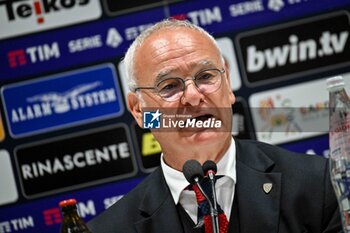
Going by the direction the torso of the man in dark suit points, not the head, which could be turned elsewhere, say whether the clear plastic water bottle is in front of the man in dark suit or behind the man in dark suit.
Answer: in front

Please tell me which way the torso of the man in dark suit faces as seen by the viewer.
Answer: toward the camera

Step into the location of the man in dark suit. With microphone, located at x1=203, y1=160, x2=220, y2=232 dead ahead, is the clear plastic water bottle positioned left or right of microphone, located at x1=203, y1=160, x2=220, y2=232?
left

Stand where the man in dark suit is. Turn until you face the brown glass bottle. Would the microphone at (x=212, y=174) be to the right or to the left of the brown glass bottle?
left

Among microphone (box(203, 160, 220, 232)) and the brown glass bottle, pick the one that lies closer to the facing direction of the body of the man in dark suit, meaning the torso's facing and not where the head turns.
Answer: the microphone

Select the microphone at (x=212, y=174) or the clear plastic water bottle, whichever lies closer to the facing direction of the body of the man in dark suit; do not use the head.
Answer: the microphone

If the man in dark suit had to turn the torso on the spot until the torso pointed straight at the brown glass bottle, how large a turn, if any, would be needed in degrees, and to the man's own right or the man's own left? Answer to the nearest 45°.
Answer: approximately 45° to the man's own right

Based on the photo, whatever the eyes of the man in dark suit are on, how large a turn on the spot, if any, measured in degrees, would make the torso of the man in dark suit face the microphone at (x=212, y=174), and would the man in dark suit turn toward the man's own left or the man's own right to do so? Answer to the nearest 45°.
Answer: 0° — they already face it
